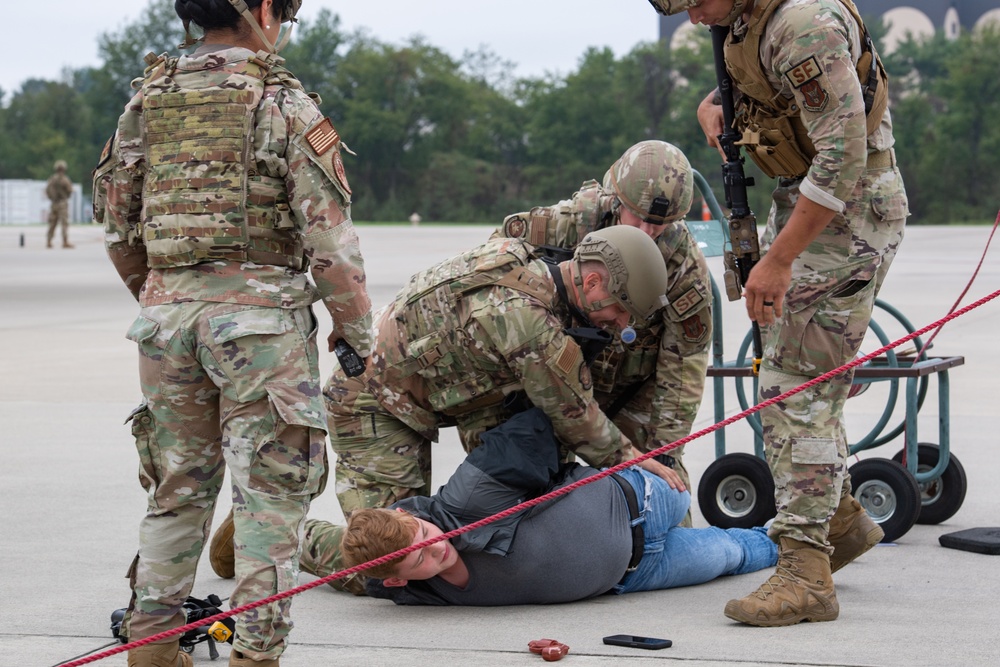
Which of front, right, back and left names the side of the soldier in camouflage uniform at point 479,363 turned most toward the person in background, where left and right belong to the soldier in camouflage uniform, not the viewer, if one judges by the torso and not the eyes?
left

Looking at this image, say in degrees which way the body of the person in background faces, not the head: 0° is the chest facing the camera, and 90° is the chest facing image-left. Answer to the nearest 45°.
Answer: approximately 0°

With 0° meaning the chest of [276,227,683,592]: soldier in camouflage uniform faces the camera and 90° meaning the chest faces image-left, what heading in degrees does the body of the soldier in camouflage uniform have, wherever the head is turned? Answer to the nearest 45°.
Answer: approximately 270°

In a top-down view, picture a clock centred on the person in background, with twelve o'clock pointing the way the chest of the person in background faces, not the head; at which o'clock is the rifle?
The rifle is roughly at 12 o'clock from the person in background.

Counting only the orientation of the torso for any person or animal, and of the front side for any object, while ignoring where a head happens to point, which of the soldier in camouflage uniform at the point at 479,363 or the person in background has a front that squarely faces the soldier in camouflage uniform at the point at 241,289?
the person in background

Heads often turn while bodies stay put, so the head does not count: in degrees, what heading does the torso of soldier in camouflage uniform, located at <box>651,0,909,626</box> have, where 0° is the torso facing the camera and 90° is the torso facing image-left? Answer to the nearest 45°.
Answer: approximately 90°

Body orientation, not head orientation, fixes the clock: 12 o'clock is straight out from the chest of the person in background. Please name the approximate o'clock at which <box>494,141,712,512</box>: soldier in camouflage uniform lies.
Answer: The soldier in camouflage uniform is roughly at 12 o'clock from the person in background.

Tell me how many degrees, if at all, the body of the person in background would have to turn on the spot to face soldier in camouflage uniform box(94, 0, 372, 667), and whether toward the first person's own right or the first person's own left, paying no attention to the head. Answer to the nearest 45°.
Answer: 0° — they already face them

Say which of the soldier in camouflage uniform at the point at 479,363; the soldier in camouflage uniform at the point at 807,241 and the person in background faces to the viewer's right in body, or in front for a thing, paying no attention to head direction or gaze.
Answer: the soldier in camouflage uniform at the point at 479,363

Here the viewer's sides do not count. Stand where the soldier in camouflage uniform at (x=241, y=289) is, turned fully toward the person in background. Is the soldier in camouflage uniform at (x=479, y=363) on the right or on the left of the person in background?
right

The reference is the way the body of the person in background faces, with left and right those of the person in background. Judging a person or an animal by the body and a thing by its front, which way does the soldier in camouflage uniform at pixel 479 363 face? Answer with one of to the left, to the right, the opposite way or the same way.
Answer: to the left
